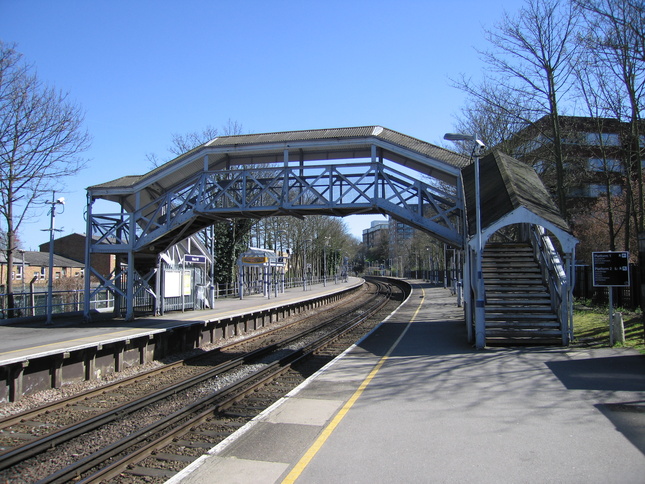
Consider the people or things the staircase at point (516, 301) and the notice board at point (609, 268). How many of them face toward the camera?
2

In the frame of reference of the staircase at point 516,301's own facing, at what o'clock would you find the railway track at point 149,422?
The railway track is roughly at 1 o'clock from the staircase.

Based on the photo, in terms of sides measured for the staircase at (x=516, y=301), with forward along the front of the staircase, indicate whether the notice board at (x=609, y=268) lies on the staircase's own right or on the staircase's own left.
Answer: on the staircase's own left

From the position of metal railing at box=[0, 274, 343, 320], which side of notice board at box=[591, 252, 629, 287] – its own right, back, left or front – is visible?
right

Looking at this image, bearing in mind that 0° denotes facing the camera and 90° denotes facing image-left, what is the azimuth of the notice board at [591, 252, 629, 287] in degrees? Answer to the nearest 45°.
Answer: approximately 0°

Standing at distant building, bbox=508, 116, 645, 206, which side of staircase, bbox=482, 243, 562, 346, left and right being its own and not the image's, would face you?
back

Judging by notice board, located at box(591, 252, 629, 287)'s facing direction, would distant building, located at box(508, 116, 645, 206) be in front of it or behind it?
behind

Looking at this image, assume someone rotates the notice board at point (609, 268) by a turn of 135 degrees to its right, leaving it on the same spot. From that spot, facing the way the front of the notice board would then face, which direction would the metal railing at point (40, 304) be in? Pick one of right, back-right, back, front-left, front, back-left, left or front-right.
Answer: front-left

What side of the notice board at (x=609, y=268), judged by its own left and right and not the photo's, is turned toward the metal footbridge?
right

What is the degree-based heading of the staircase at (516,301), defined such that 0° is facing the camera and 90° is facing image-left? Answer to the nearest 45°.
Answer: approximately 0°
